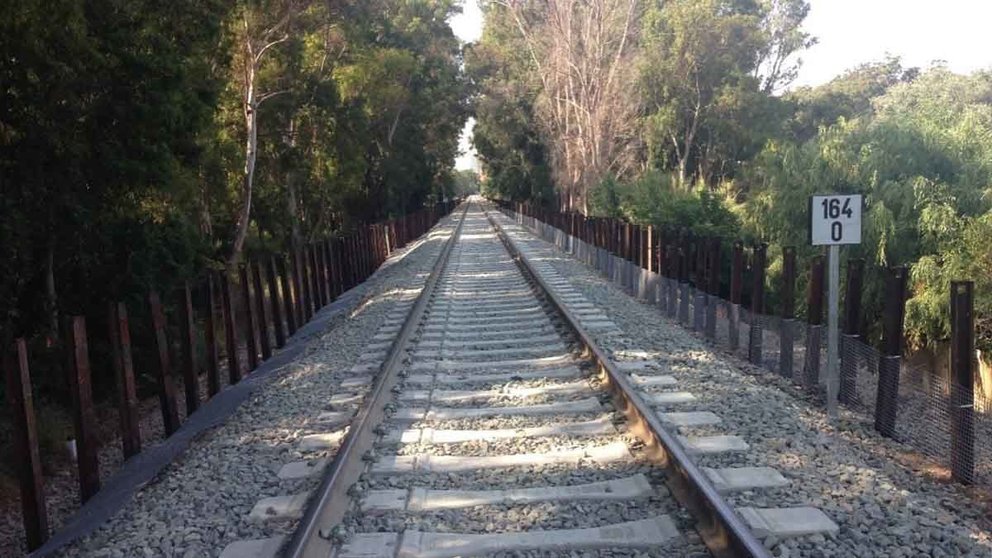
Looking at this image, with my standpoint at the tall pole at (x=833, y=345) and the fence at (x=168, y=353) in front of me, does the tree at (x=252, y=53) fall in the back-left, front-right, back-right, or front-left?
front-right

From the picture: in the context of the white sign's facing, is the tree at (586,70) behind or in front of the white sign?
behind

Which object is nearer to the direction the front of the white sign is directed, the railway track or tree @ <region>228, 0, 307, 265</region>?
the railway track

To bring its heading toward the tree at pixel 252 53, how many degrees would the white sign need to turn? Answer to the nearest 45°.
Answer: approximately 135° to its right

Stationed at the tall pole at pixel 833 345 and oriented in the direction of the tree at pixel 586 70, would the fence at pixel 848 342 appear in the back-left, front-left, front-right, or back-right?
front-right

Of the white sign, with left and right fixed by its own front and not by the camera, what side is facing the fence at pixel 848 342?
back

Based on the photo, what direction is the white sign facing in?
toward the camera
